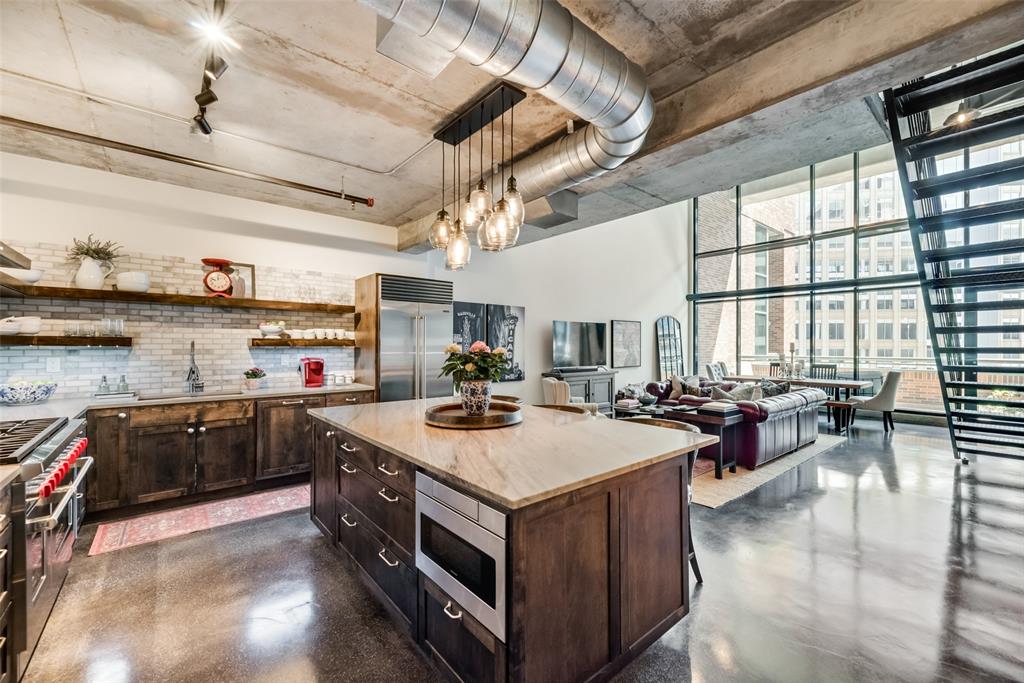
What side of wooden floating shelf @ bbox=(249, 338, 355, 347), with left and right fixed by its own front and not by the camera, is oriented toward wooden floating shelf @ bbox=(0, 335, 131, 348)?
right

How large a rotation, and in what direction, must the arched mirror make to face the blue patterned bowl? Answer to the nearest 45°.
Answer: approximately 90° to its right

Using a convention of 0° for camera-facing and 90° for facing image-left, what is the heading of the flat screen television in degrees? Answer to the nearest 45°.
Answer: approximately 315°

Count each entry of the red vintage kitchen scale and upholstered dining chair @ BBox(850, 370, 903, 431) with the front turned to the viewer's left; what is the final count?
1

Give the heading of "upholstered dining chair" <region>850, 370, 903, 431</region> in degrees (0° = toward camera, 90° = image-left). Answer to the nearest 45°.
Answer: approximately 90°

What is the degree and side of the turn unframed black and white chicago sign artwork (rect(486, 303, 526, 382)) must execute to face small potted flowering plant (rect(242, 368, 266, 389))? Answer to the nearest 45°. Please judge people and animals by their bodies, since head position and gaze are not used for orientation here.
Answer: approximately 90° to its right

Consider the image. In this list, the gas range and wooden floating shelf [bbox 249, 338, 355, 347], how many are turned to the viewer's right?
1

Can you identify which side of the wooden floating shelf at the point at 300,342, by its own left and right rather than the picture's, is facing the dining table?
left

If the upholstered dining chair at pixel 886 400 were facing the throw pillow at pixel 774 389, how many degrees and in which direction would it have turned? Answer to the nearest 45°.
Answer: approximately 45° to its left

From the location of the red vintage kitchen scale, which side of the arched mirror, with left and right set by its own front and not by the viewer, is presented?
right
